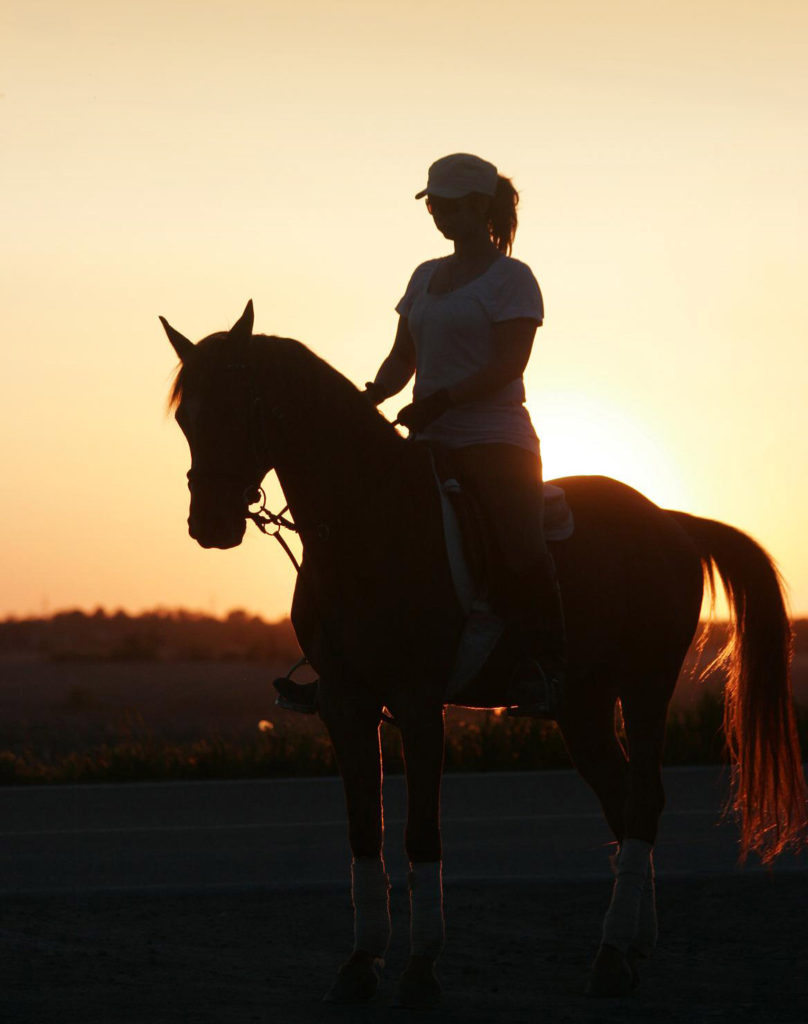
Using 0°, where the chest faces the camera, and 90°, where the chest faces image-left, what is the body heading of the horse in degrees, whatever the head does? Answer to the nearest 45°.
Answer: approximately 45°

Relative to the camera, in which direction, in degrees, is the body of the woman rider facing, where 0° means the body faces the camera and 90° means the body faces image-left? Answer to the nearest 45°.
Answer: approximately 45°
